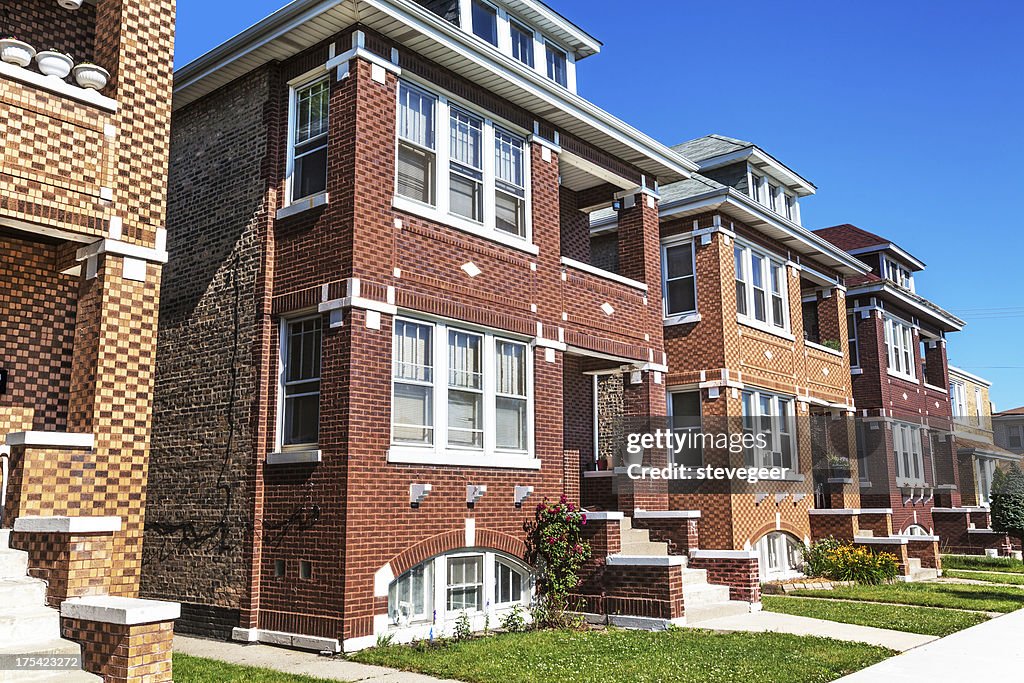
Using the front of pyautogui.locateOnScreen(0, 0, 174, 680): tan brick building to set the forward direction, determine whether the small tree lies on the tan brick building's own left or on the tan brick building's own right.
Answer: on the tan brick building's own left

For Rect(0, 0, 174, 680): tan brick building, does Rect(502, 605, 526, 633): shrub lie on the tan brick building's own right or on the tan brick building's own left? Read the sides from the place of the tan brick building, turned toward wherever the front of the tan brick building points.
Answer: on the tan brick building's own left

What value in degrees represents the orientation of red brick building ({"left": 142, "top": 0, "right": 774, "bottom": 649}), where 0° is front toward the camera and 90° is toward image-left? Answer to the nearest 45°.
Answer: approximately 315°

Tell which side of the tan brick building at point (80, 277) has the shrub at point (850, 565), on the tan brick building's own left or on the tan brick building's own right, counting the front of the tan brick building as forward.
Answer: on the tan brick building's own left

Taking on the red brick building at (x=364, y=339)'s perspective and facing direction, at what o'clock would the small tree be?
The small tree is roughly at 9 o'clock from the red brick building.

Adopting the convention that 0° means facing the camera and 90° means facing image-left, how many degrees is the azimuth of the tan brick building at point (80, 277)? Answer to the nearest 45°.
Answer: approximately 315°

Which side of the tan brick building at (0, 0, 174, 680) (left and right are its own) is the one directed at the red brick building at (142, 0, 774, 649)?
left

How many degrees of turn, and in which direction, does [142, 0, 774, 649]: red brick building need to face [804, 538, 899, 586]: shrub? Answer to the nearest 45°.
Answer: approximately 90° to its left
